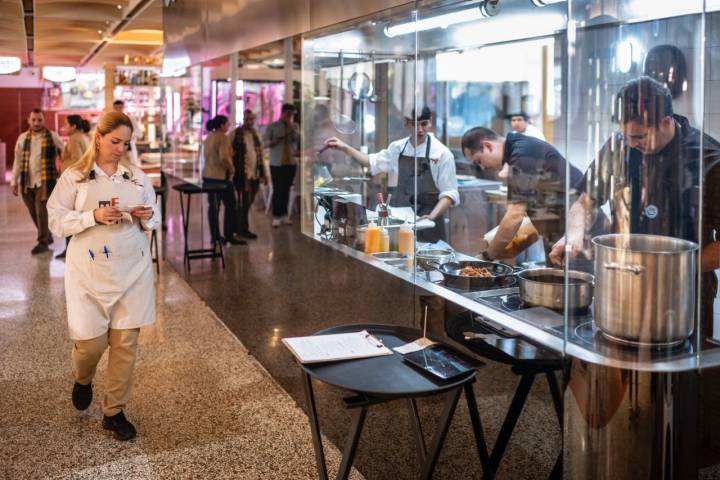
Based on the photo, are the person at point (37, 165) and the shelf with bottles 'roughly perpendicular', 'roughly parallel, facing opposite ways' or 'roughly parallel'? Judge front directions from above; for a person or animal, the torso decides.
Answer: roughly parallel

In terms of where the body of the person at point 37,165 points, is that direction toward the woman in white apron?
yes

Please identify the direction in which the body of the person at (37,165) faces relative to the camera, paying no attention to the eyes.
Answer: toward the camera

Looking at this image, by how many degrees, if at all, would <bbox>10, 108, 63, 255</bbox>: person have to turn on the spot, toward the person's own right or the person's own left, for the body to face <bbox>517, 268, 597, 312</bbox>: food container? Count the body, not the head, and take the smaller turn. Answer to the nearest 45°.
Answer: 0° — they already face it

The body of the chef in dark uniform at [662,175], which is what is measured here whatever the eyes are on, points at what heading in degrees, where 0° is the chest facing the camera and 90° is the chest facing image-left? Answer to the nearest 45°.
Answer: approximately 45°

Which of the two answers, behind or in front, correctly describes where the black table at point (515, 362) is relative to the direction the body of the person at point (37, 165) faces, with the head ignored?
in front

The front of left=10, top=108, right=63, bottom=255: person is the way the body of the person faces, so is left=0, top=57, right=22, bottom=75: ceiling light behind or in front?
behind

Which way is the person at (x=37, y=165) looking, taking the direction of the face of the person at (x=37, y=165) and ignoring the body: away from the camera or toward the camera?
toward the camera

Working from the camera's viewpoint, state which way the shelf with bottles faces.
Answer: facing the viewer

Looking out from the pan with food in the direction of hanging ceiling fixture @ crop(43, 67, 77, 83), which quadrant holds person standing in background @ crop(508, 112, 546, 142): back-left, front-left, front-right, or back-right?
front-right

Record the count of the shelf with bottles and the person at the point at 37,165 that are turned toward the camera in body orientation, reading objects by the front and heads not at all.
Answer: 2

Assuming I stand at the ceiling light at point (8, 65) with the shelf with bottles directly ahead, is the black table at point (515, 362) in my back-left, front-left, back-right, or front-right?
back-right
